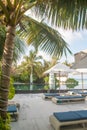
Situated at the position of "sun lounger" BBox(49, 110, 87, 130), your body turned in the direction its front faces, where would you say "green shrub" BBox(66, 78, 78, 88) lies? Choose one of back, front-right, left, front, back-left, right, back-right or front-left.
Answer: right

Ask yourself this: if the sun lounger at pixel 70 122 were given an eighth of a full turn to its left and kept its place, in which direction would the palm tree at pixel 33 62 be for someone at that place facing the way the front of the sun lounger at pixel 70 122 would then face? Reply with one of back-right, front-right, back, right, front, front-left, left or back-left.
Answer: back-right

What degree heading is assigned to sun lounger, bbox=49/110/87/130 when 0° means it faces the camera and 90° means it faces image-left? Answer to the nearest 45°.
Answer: approximately 90°
